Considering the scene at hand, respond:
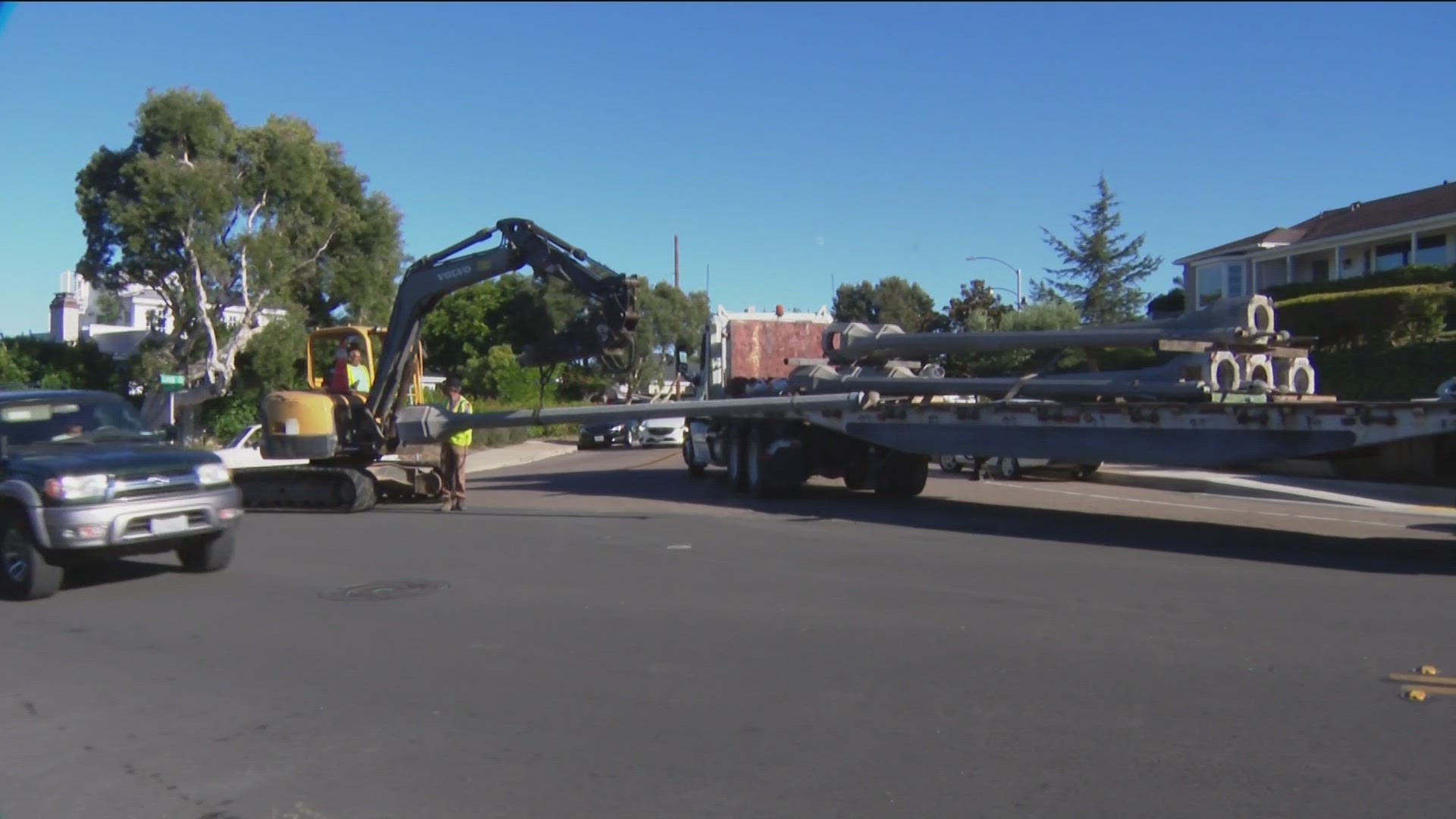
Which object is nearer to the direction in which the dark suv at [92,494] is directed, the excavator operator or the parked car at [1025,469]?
the parked car

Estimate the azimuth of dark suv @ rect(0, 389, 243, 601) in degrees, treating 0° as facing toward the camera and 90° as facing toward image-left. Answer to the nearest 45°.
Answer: approximately 315°

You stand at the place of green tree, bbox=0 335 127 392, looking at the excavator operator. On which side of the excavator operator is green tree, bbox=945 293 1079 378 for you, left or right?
left

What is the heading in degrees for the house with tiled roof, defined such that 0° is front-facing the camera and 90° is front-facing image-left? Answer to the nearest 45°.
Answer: approximately 45°

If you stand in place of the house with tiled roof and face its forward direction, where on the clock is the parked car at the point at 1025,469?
The parked car is roughly at 11 o'clock from the house with tiled roof.

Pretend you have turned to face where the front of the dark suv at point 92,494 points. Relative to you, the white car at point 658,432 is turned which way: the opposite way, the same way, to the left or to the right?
to the right

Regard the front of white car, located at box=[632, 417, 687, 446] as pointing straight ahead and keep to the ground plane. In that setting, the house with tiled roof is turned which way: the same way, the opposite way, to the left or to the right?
to the right

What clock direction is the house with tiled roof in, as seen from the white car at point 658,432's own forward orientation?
The house with tiled roof is roughly at 9 o'clock from the white car.
